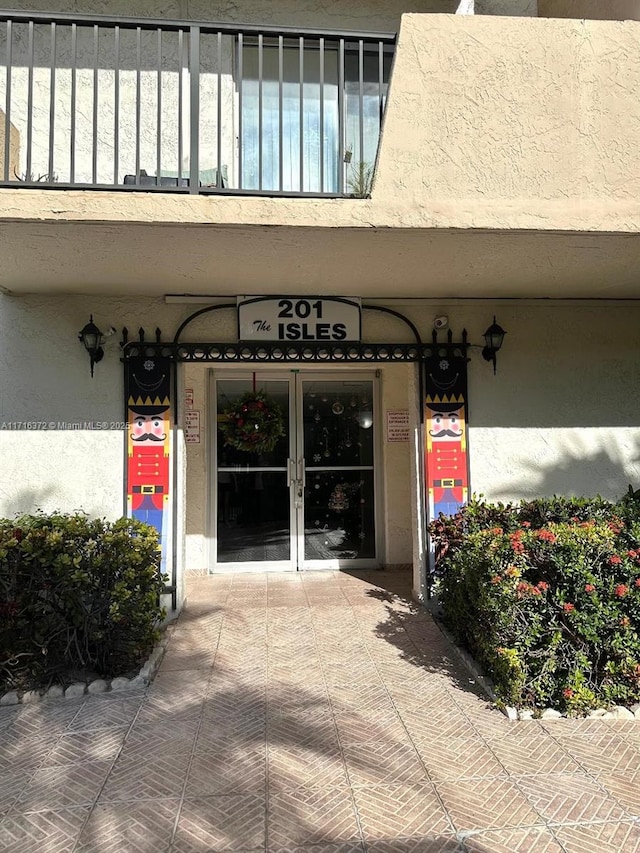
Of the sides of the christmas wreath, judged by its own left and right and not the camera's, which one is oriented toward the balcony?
front

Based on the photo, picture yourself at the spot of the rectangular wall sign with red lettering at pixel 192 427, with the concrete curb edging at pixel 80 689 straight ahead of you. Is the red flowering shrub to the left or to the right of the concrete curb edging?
left

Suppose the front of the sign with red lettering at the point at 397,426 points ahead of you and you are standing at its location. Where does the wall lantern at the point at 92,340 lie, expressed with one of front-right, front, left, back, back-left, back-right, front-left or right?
front-right

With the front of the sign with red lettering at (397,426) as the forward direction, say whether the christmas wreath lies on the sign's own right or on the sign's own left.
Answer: on the sign's own right

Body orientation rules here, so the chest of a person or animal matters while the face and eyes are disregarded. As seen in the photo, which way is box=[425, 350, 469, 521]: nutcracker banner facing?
toward the camera

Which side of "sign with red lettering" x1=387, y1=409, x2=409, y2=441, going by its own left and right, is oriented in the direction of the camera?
front

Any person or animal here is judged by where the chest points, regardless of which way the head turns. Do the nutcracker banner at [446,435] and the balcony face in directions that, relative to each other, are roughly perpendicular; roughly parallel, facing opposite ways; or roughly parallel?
roughly parallel

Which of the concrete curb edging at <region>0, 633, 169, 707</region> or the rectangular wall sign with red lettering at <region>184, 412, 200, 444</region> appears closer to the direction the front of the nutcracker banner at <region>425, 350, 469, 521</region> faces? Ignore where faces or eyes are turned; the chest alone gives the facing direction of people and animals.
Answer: the concrete curb edging

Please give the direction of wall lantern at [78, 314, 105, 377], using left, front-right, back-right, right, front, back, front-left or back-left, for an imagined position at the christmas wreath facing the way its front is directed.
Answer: front-right

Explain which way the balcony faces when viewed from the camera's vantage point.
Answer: facing the viewer

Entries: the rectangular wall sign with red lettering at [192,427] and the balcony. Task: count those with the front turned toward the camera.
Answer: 2

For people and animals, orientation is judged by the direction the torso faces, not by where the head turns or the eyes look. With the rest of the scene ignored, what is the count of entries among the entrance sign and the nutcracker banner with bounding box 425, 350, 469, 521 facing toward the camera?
2
